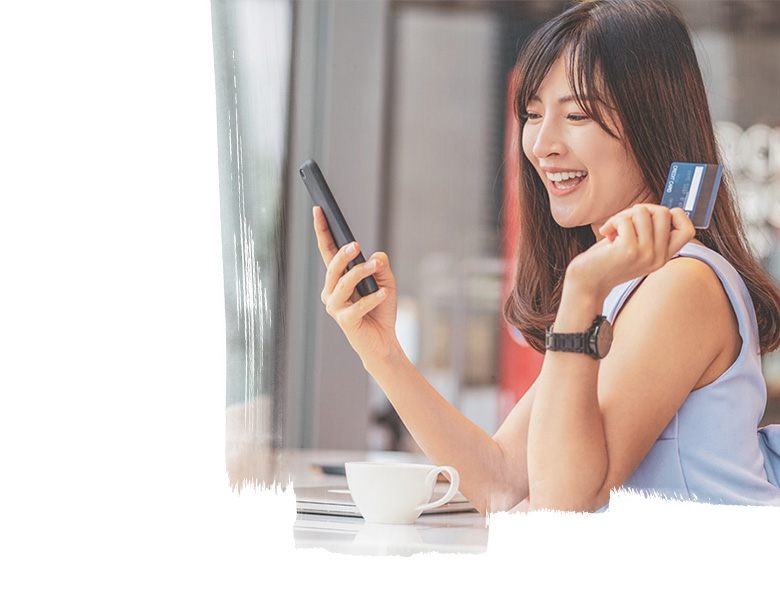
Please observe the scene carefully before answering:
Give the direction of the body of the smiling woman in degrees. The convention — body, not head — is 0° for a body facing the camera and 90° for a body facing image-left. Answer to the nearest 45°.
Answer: approximately 90°

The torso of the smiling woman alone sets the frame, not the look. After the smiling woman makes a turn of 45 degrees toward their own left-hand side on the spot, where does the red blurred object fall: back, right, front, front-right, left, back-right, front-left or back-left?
back-right
